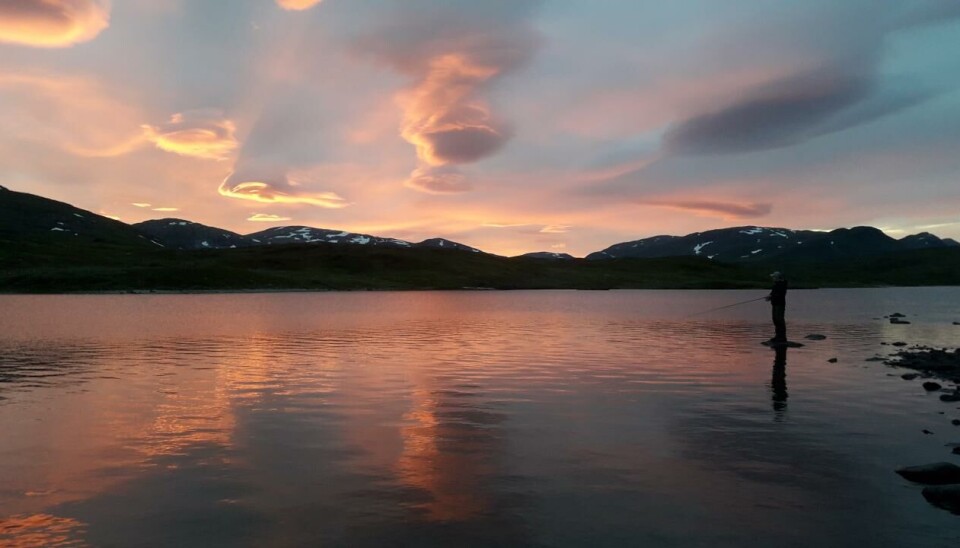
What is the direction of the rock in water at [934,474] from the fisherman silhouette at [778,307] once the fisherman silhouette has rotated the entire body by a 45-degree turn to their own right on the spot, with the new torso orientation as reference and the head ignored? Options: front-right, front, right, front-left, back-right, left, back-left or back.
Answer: back-left

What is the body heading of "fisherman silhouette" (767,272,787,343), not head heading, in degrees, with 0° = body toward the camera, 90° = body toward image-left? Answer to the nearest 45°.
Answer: approximately 90°

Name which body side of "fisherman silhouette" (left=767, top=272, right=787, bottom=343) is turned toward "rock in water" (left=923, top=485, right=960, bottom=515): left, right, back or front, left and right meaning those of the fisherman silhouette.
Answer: left
